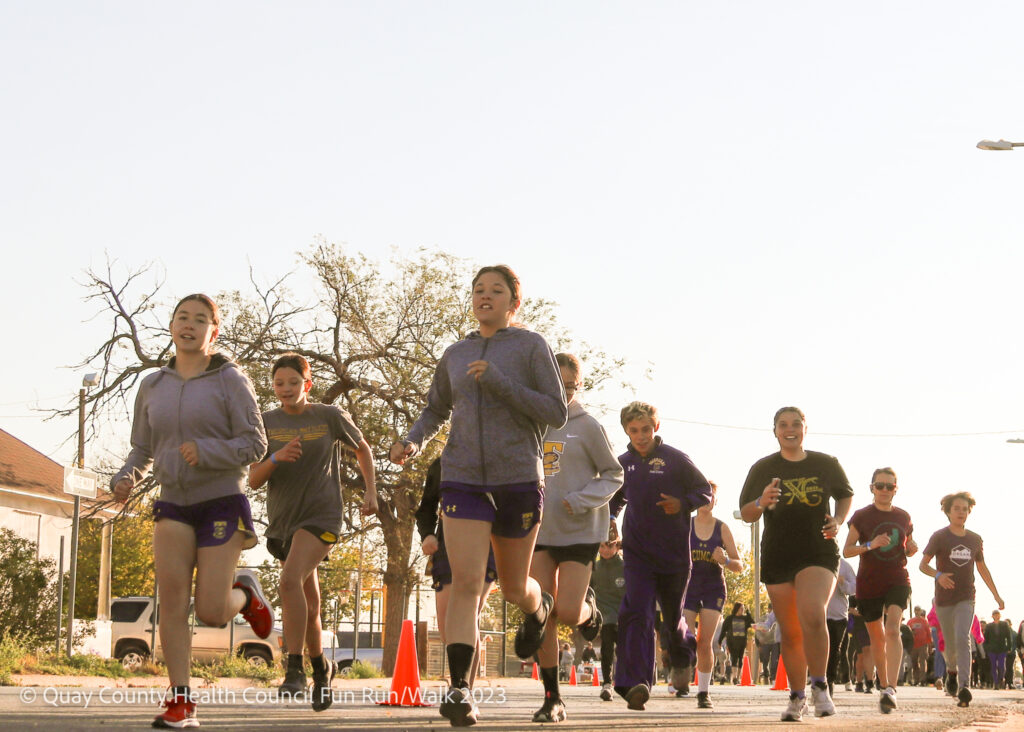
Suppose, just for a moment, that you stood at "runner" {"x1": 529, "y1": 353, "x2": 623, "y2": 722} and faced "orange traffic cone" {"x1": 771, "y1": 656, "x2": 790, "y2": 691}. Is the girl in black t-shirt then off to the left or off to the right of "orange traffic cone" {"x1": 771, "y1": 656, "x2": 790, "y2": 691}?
right

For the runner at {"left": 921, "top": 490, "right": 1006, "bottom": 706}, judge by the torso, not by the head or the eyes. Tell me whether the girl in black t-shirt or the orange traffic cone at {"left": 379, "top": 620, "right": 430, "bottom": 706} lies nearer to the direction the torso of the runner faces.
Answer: the girl in black t-shirt

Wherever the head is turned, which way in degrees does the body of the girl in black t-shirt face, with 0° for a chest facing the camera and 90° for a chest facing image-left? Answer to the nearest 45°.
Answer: approximately 0°

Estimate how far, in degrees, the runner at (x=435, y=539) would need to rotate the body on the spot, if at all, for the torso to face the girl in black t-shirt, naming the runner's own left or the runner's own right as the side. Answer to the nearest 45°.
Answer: approximately 135° to the runner's own left
